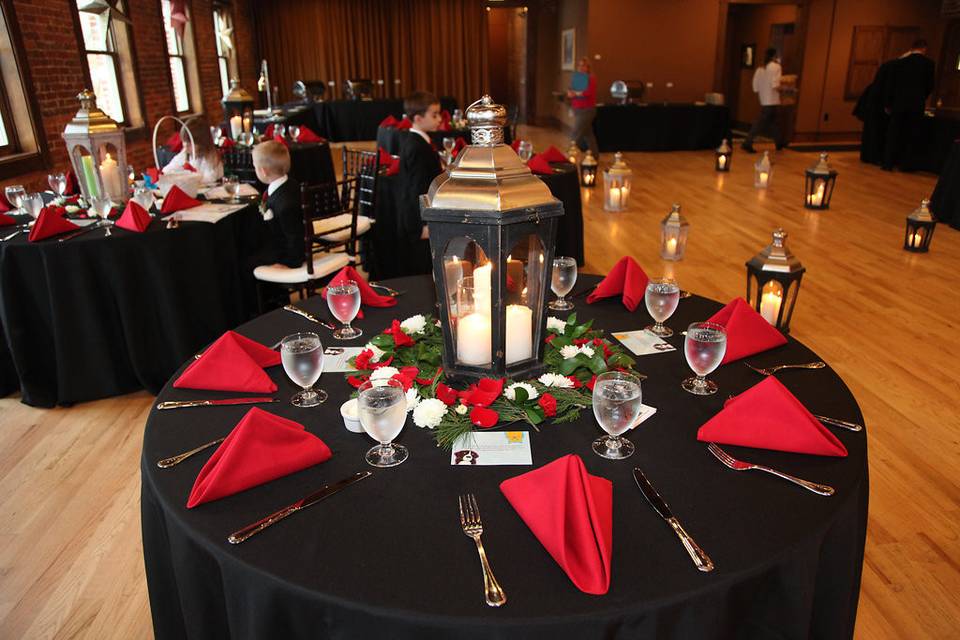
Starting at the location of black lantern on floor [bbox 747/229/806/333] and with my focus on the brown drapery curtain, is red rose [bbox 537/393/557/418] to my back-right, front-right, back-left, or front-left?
back-left

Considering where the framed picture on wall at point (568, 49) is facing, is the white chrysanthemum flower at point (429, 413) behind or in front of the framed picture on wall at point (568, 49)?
in front

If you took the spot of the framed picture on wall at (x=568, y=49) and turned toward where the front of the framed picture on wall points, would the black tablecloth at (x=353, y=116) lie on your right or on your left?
on your right

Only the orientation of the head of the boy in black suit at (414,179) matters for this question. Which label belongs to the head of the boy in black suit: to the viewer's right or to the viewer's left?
to the viewer's right

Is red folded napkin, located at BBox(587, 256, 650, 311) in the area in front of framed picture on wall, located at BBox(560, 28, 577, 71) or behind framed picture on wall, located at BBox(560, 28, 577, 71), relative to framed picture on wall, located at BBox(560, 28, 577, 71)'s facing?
in front

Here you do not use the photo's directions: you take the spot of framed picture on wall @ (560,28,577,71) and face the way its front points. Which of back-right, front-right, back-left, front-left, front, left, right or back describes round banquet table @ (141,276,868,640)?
front

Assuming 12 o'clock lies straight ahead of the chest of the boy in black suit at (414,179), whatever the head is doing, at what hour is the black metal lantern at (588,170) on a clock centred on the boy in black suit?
The black metal lantern is roughly at 10 o'clock from the boy in black suit.

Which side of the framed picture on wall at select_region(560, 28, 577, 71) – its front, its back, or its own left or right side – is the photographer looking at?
front
